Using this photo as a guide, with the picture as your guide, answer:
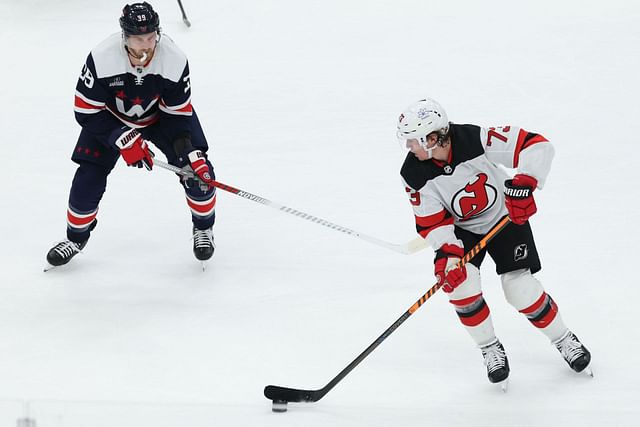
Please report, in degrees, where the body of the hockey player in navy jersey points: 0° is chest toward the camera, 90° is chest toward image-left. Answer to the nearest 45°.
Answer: approximately 0°

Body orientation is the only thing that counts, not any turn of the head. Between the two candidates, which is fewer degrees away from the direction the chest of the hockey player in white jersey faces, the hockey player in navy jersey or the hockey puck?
the hockey puck

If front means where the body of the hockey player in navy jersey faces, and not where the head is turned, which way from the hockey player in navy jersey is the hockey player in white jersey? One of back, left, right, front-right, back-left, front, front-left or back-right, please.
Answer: front-left

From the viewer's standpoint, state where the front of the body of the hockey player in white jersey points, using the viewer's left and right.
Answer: facing the viewer

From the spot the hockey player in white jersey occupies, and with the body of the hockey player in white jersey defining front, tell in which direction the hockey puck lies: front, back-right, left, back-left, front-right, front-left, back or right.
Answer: front-right

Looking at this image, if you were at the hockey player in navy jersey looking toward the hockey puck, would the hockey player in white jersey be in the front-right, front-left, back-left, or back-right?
front-left

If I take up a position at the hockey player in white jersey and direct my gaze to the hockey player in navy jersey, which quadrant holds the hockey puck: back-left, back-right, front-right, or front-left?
front-left

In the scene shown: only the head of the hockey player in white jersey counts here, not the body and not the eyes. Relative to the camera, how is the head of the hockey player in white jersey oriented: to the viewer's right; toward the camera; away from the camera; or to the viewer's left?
to the viewer's left

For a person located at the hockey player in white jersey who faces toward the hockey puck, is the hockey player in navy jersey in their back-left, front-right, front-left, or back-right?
front-right

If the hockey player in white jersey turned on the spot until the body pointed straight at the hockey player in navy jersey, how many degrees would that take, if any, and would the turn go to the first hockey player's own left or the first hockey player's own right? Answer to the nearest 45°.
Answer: approximately 90° to the first hockey player's own right

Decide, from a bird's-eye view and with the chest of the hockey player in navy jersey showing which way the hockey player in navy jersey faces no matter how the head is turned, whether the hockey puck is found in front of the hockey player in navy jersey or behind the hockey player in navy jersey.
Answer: in front
